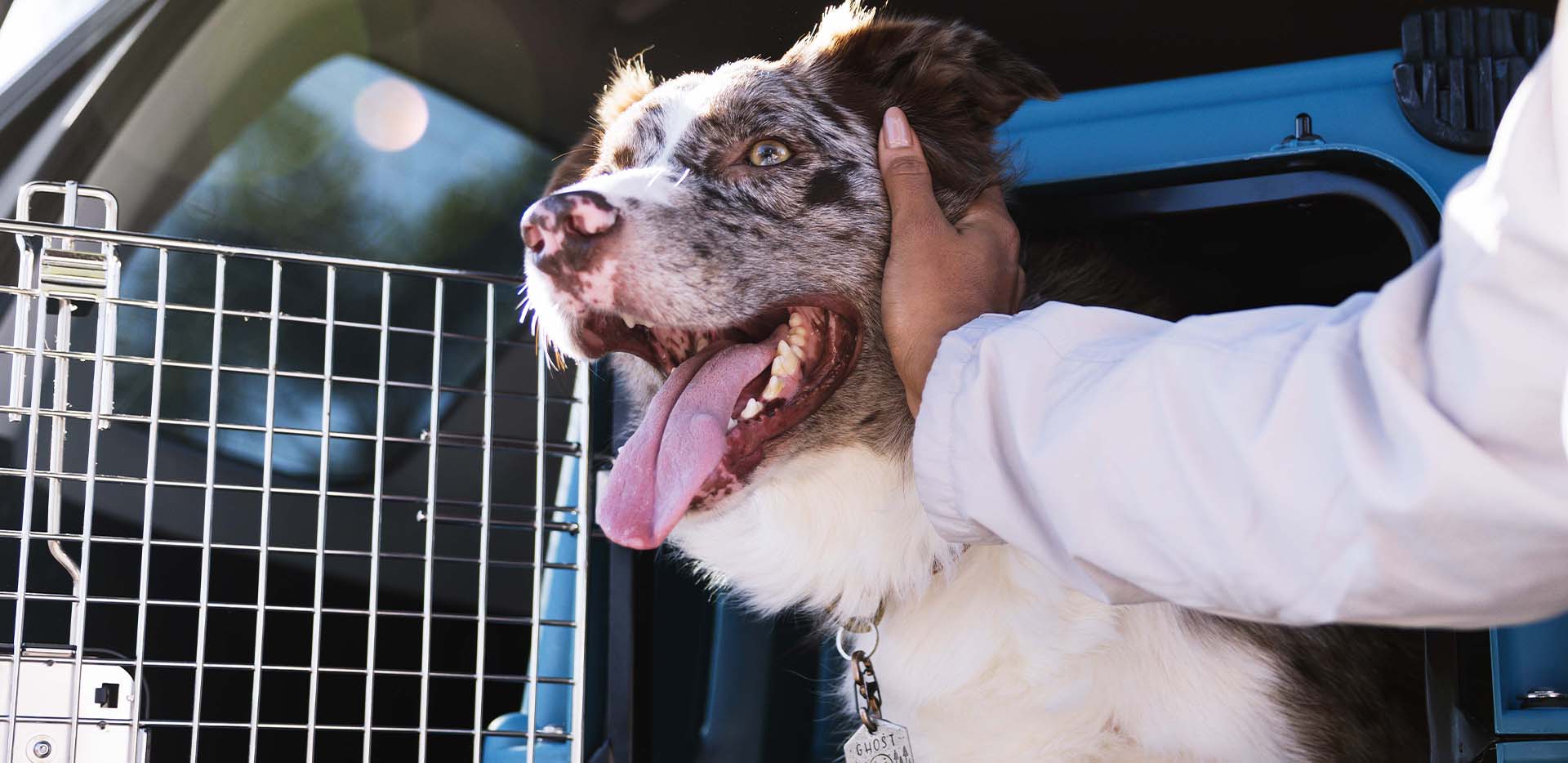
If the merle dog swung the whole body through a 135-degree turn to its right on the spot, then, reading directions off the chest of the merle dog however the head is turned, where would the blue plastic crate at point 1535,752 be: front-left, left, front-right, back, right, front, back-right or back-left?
right

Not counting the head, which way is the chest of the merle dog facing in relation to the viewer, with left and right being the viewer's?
facing the viewer and to the left of the viewer
